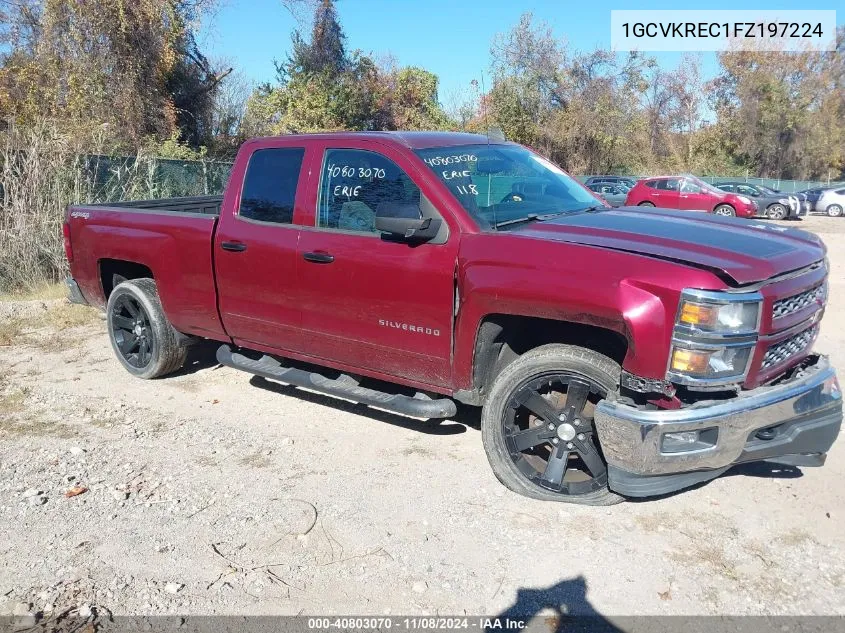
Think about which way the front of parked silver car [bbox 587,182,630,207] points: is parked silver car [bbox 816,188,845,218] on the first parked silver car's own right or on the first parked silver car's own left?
on the first parked silver car's own left

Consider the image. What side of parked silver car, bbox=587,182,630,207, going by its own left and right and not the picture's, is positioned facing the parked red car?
front

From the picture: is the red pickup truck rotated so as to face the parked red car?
no

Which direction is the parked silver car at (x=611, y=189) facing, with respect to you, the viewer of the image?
facing the viewer and to the right of the viewer

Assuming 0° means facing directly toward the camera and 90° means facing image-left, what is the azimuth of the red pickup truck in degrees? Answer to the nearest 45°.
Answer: approximately 315°

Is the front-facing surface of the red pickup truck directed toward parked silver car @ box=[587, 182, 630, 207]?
no

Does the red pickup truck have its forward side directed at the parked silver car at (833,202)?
no

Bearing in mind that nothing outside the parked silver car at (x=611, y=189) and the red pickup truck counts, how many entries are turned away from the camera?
0

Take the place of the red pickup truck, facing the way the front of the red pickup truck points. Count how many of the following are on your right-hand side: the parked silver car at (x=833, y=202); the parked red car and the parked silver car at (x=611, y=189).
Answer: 0

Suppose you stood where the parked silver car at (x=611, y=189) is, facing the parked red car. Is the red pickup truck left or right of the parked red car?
right

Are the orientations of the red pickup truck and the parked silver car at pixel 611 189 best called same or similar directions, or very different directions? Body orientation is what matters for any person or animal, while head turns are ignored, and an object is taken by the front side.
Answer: same or similar directions
